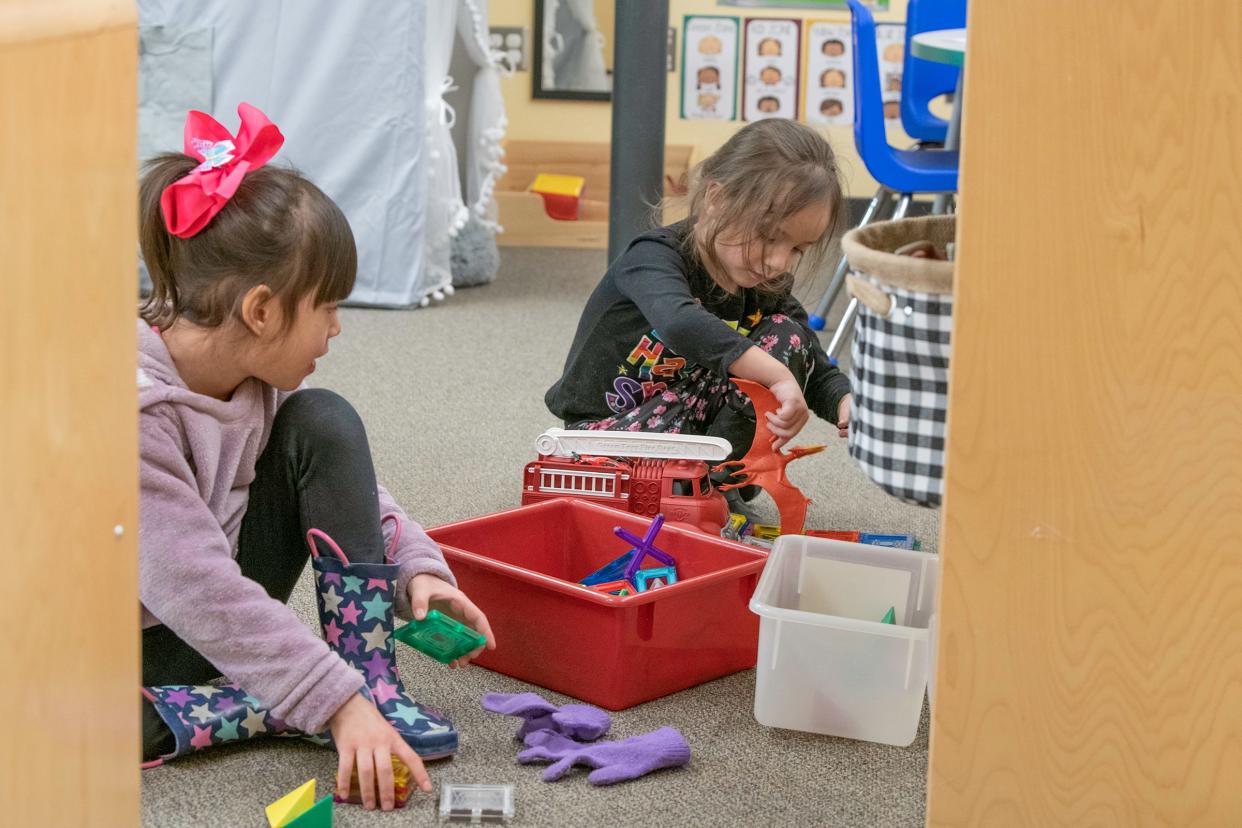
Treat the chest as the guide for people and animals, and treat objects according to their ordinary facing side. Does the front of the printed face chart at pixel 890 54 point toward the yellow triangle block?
yes

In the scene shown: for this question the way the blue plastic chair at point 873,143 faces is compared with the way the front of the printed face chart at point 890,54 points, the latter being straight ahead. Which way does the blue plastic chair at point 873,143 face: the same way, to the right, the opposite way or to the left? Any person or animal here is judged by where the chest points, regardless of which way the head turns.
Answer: to the left

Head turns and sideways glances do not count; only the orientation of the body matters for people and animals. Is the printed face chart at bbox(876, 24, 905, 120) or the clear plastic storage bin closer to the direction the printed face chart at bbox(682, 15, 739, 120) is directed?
the clear plastic storage bin

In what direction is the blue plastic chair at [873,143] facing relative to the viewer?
to the viewer's right

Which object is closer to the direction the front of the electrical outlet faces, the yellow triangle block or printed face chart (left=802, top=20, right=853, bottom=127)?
the yellow triangle block

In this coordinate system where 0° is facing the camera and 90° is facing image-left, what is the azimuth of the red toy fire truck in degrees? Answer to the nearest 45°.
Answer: approximately 315°

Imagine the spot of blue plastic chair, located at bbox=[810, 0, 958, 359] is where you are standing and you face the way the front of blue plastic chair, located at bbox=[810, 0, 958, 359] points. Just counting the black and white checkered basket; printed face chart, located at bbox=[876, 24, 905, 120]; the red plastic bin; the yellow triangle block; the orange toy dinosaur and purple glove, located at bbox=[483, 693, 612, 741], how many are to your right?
5

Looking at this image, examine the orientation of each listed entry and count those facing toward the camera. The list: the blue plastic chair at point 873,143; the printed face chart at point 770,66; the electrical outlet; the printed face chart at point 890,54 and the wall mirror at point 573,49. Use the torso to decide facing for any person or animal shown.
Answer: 4

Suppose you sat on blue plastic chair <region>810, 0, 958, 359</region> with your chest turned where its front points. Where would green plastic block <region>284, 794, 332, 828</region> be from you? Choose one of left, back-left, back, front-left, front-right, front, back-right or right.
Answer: right

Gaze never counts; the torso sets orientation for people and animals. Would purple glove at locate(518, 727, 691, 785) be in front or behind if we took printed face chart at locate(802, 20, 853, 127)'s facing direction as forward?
in front

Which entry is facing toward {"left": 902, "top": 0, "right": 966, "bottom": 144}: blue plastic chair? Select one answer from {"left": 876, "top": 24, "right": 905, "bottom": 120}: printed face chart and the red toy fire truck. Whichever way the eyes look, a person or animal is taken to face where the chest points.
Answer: the printed face chart
